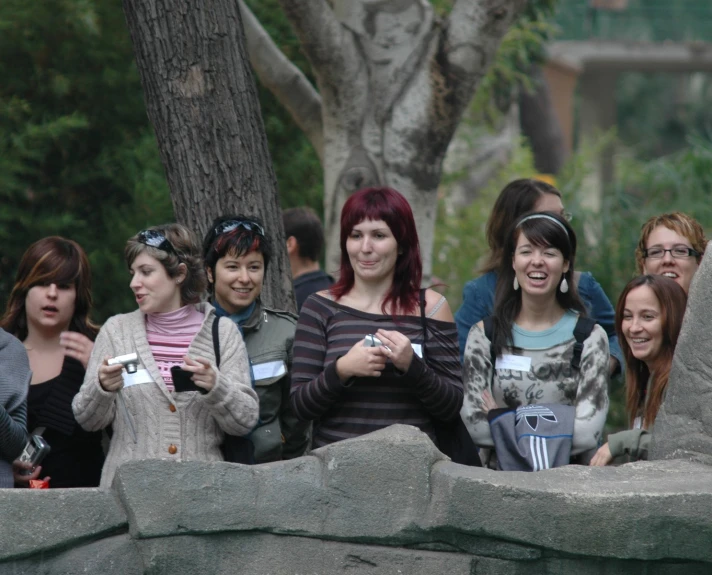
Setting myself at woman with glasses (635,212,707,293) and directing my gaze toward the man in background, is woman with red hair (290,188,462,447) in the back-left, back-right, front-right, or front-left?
front-left

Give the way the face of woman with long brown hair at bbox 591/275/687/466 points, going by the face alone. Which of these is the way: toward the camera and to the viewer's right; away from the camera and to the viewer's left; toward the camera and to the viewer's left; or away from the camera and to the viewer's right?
toward the camera and to the viewer's left

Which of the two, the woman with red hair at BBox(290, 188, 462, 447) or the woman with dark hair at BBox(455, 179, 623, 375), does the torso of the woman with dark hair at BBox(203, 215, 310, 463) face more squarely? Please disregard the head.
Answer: the woman with red hair

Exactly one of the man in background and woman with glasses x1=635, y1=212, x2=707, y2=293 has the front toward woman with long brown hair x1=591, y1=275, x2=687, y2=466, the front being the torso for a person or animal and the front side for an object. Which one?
the woman with glasses

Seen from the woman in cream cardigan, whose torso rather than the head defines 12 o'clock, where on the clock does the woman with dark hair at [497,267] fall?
The woman with dark hair is roughly at 8 o'clock from the woman in cream cardigan.

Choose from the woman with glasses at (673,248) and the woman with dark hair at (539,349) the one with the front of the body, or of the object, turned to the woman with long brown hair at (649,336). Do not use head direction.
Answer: the woman with glasses

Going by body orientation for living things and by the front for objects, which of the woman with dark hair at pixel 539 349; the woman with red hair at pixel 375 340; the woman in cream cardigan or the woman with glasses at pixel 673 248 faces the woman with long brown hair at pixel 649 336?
the woman with glasses

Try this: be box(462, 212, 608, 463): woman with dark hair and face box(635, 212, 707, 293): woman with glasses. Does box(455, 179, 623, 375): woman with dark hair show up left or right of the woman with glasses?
left

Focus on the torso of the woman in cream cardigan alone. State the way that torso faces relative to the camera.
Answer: toward the camera

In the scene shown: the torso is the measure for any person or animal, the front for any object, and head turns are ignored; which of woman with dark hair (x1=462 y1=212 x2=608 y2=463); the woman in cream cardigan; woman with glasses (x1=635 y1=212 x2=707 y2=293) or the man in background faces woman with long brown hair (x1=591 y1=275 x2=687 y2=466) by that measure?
the woman with glasses

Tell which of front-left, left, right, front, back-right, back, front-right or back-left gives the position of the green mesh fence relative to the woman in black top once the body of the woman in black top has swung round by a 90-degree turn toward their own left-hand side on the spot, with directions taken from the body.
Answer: front-left

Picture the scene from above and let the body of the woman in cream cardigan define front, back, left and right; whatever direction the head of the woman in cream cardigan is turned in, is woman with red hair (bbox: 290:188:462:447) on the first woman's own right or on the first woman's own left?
on the first woman's own left
